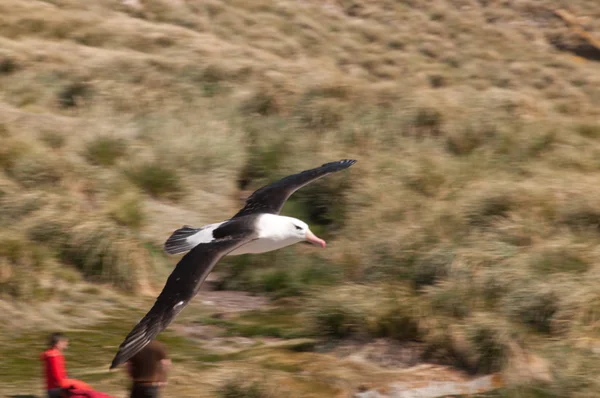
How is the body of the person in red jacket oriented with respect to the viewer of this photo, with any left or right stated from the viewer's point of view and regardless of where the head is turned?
facing to the right of the viewer

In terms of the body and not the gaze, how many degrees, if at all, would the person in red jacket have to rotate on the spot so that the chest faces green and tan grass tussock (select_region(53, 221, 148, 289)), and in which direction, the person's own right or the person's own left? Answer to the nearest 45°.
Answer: approximately 90° to the person's own left

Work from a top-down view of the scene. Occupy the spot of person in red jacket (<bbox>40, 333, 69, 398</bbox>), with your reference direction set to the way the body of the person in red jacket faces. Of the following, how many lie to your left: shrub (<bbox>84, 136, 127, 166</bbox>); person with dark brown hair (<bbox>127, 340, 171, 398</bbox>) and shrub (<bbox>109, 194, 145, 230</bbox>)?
2

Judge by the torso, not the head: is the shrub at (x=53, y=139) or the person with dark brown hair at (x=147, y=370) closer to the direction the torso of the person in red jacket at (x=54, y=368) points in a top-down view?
the person with dark brown hair

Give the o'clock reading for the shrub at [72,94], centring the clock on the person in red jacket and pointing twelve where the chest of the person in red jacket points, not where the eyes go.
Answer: The shrub is roughly at 9 o'clock from the person in red jacket.

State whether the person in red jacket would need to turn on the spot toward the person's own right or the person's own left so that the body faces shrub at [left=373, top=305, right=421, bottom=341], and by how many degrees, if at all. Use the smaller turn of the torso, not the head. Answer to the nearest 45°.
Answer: approximately 45° to the person's own left

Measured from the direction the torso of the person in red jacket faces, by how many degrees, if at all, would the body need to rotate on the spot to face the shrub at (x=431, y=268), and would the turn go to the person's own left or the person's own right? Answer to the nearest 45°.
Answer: approximately 45° to the person's own left

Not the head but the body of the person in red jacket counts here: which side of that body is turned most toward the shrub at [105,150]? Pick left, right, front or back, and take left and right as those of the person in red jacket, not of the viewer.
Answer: left

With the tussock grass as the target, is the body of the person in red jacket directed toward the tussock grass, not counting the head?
yes
